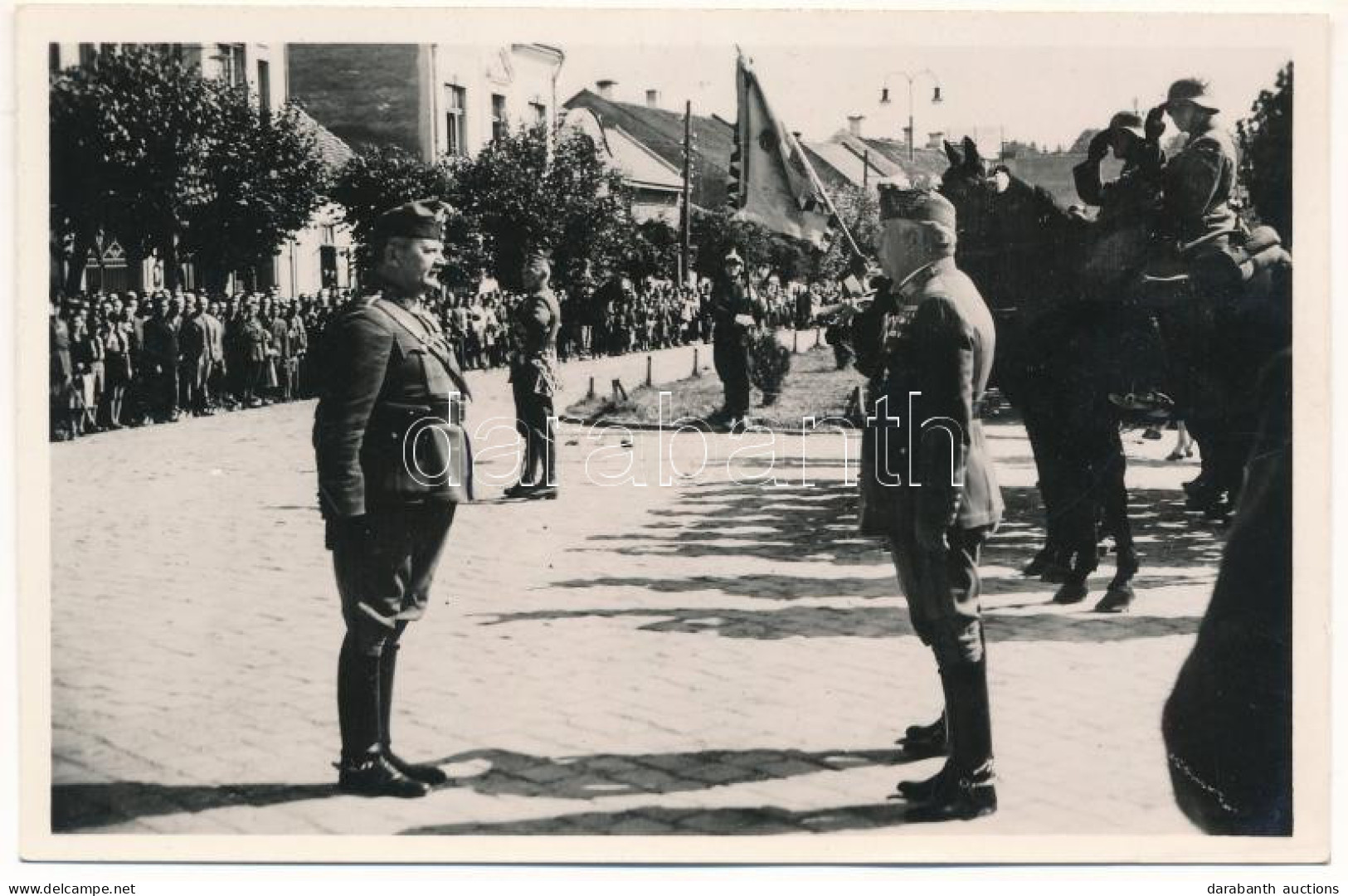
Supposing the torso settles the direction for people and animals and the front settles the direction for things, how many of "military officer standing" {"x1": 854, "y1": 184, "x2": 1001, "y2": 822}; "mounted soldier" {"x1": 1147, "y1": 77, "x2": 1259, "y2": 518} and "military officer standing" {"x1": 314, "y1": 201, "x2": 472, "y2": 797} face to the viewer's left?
2

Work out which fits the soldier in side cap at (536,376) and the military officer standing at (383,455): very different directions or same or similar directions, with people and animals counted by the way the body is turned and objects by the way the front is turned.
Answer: very different directions

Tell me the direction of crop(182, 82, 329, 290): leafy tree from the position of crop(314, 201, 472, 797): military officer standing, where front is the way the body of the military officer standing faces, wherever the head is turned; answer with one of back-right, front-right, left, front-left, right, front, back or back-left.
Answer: left

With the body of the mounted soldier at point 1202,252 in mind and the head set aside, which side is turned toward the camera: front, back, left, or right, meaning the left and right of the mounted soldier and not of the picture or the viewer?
left

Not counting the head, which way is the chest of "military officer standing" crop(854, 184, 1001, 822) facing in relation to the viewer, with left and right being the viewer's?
facing to the left of the viewer

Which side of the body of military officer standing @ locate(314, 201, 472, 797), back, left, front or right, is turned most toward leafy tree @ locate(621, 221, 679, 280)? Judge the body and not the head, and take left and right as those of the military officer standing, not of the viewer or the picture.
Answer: left

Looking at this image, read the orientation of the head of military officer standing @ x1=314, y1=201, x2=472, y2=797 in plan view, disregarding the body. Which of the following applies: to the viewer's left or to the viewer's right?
to the viewer's right

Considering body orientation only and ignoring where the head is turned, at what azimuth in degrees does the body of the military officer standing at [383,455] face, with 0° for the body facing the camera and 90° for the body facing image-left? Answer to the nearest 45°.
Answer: approximately 270°

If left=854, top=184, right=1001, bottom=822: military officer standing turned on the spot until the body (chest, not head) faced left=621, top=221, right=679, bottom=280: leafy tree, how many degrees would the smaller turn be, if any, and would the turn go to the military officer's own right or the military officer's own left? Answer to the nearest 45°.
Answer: approximately 90° to the military officer's own right

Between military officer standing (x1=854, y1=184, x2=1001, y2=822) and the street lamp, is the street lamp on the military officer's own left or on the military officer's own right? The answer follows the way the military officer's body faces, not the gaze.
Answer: on the military officer's own right

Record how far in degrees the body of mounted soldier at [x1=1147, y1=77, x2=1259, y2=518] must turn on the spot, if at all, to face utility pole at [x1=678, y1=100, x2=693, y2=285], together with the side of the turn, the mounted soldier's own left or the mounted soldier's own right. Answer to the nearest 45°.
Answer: approximately 45° to the mounted soldier's own right

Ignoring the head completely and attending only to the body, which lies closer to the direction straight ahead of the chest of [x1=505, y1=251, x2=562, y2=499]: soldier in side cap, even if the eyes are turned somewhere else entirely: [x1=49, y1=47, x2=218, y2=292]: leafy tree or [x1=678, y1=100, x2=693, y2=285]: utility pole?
the leafy tree

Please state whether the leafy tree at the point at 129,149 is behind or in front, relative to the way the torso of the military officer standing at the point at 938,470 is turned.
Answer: in front
